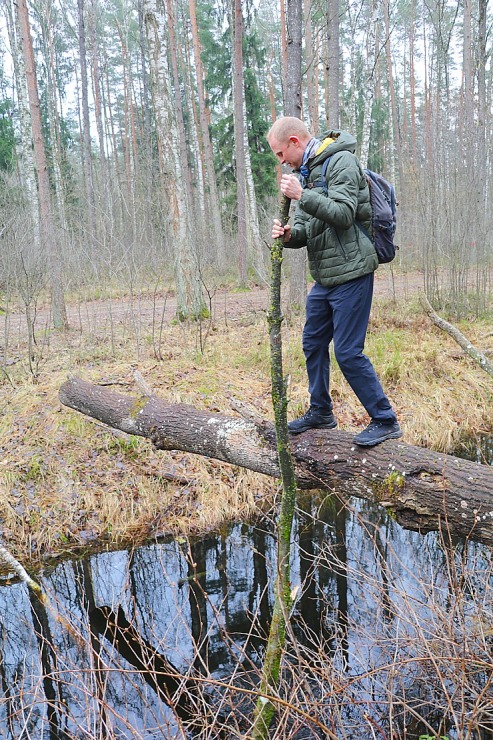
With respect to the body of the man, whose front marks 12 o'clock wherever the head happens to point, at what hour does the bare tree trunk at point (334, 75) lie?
The bare tree trunk is roughly at 3 o'clock from the man.

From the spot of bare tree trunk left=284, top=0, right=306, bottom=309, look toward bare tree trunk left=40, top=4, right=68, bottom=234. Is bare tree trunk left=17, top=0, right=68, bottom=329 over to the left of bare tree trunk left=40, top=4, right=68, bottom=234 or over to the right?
left

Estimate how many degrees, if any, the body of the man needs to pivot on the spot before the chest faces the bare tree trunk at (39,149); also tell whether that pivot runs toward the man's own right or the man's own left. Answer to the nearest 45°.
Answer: approximately 45° to the man's own right

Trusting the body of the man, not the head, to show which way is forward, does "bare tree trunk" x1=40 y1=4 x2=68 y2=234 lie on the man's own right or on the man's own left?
on the man's own right

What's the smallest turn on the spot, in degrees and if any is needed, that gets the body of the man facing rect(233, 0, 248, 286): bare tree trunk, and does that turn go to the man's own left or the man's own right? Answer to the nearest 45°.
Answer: approximately 90° to the man's own right

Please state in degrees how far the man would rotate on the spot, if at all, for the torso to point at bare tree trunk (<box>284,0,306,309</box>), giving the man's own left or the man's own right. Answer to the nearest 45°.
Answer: approximately 90° to the man's own right

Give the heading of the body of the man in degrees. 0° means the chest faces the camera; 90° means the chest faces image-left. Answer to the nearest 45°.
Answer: approximately 90°

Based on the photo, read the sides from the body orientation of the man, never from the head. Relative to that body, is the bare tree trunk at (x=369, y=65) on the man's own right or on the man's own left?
on the man's own right
